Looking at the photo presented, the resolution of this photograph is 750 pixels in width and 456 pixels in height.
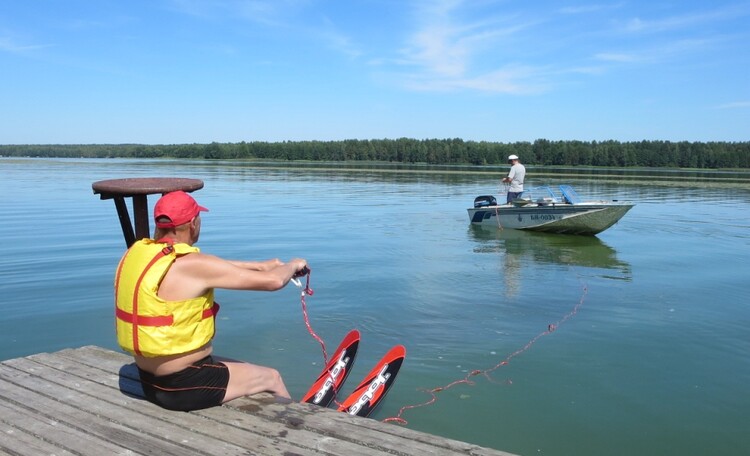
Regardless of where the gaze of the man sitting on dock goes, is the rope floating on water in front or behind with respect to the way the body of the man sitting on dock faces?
in front

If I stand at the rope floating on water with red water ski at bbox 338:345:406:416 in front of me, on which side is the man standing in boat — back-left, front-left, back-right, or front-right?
back-right

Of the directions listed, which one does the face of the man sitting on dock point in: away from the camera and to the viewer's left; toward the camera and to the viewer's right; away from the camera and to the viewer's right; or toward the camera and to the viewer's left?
away from the camera and to the viewer's right

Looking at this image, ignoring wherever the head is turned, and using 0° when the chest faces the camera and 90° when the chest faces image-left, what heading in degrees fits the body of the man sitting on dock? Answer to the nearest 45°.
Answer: approximately 225°

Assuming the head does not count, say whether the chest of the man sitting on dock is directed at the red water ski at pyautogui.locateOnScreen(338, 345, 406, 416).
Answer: yes

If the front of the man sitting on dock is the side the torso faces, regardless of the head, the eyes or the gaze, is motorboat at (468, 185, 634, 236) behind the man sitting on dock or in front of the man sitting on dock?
in front

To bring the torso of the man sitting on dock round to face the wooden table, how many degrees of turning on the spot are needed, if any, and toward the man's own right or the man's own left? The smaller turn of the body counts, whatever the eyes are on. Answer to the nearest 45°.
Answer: approximately 45° to the man's own left

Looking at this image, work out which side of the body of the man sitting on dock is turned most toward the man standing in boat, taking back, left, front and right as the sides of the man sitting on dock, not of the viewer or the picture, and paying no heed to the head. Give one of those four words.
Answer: front
